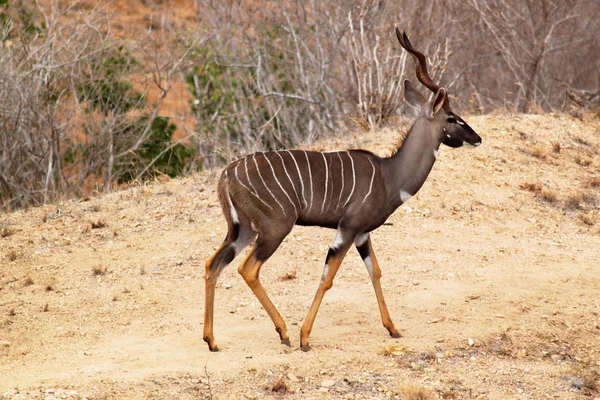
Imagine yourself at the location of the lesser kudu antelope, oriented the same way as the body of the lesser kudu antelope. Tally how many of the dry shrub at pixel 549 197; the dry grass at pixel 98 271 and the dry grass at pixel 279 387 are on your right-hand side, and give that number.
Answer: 1

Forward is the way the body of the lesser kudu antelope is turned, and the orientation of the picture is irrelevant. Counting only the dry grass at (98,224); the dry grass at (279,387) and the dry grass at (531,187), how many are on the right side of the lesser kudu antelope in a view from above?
1

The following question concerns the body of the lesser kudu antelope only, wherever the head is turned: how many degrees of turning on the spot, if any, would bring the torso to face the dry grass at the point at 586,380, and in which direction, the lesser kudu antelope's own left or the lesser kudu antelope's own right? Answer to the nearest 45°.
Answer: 0° — it already faces it

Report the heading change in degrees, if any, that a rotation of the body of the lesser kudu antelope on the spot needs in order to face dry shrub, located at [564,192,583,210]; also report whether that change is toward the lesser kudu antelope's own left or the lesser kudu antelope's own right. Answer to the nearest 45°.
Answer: approximately 45° to the lesser kudu antelope's own left

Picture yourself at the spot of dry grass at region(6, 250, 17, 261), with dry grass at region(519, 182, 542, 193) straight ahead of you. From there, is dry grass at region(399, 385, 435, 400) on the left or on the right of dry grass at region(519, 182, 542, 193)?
right

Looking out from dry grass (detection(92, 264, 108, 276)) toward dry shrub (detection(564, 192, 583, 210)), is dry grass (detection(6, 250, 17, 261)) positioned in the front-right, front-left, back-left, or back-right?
back-left

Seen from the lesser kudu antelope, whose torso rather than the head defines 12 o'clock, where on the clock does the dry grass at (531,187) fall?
The dry grass is roughly at 10 o'clock from the lesser kudu antelope.

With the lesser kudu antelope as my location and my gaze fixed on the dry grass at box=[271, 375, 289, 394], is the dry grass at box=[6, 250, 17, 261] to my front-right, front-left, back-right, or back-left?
back-right

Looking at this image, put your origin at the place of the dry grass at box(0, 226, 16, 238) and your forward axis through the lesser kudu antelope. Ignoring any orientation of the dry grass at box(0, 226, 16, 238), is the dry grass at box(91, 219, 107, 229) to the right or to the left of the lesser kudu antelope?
left

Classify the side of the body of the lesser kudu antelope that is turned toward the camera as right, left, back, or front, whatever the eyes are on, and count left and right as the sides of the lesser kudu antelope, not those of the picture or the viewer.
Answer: right

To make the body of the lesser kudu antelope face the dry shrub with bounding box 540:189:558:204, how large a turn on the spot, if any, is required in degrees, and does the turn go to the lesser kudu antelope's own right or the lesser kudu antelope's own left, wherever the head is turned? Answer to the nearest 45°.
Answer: approximately 45° to the lesser kudu antelope's own left

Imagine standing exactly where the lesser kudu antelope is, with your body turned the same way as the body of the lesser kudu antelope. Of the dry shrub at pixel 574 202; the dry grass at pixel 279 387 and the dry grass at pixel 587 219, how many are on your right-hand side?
1

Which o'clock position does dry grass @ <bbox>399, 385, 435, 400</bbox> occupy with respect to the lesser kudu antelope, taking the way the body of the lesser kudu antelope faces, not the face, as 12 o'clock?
The dry grass is roughly at 2 o'clock from the lesser kudu antelope.

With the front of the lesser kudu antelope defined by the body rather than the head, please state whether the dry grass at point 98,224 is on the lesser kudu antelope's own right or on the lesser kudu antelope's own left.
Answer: on the lesser kudu antelope's own left
